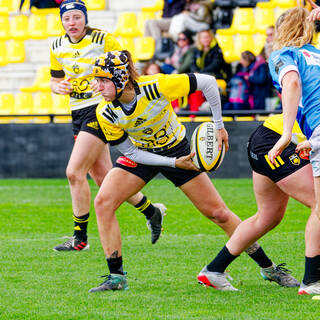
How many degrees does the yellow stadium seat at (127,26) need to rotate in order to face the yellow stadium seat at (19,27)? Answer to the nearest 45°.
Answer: approximately 135° to its right

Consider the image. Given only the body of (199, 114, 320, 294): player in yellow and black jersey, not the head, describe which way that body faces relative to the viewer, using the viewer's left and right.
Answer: facing to the right of the viewer

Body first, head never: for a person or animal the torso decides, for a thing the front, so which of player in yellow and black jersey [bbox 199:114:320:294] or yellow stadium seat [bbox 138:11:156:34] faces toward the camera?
the yellow stadium seat

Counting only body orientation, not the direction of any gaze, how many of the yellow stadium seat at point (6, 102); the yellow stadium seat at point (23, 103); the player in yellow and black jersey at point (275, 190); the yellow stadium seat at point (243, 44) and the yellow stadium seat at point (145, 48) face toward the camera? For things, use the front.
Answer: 4

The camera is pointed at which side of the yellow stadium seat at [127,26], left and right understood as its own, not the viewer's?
front

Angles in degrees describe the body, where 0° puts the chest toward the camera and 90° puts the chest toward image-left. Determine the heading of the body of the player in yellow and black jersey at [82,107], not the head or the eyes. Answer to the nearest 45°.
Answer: approximately 45°

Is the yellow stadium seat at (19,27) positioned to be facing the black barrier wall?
yes

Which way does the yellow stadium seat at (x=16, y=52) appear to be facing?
toward the camera

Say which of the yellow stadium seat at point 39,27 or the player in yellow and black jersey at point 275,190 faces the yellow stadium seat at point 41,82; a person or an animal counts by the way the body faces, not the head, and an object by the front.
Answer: the yellow stadium seat at point 39,27

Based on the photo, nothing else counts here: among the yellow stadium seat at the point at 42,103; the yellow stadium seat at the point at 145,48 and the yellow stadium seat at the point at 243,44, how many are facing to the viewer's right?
0

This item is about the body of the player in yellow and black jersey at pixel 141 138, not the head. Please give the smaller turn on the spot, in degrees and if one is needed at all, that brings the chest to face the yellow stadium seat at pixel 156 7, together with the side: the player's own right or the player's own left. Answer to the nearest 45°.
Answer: approximately 135° to the player's own right

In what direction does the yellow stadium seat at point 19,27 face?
toward the camera

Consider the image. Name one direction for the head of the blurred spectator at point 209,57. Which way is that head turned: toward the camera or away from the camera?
toward the camera

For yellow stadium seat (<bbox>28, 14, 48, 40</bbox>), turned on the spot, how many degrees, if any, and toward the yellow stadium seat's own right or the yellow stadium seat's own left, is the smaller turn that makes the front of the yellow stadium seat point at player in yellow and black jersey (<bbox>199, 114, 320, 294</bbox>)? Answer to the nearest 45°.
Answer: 0° — it already faces them

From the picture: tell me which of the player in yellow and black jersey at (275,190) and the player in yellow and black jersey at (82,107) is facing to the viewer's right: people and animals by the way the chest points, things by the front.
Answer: the player in yellow and black jersey at (275,190)

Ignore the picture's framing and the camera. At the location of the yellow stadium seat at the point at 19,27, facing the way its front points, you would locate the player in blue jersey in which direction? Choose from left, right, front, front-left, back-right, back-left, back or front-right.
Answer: front

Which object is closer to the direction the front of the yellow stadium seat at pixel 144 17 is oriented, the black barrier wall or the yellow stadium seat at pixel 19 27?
the black barrier wall

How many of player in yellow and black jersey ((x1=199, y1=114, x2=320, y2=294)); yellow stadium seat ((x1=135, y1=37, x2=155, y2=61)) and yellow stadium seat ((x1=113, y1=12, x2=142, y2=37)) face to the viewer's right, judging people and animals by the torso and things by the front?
1

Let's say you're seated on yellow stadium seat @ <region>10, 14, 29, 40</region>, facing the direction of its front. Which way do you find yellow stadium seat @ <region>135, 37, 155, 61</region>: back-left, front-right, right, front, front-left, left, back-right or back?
front-left
